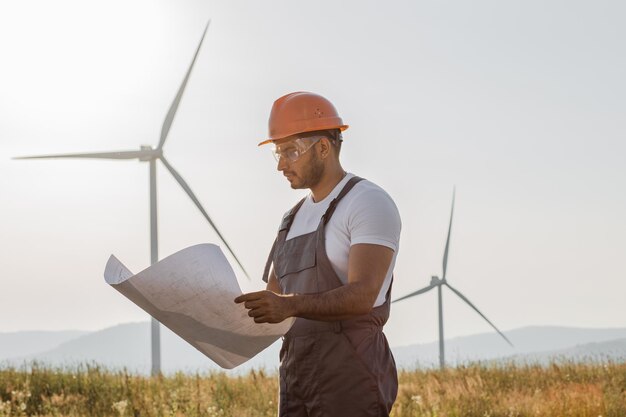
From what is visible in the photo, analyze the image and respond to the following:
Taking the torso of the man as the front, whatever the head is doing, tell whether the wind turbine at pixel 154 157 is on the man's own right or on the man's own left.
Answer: on the man's own right

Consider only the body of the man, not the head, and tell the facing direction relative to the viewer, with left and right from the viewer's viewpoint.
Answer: facing the viewer and to the left of the viewer
